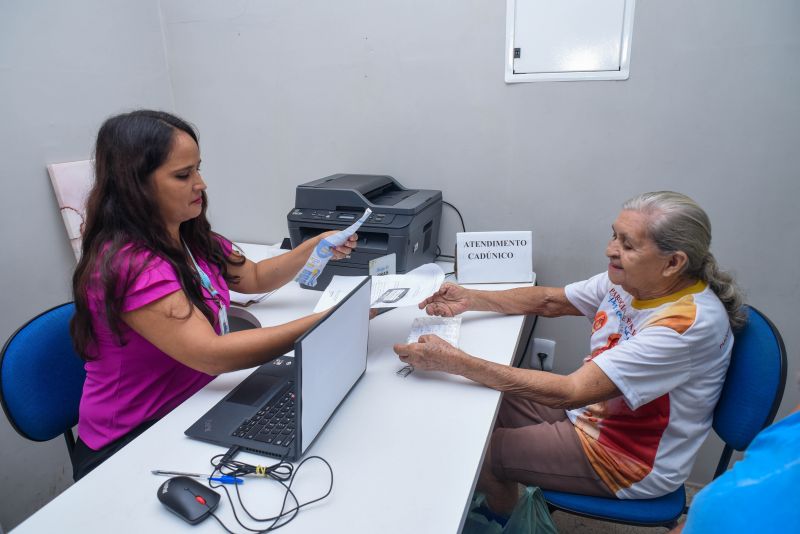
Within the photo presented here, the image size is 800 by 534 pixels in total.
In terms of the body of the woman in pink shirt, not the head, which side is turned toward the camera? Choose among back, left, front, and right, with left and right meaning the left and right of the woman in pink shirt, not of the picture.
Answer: right

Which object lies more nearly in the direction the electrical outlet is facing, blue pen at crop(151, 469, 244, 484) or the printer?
the blue pen

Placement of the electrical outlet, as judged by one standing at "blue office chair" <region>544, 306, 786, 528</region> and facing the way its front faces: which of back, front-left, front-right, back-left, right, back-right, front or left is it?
front-right

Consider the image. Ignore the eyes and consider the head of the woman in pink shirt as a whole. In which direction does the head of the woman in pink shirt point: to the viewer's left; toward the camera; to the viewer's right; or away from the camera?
to the viewer's right

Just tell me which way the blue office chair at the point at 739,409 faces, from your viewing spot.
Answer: facing to the left of the viewer

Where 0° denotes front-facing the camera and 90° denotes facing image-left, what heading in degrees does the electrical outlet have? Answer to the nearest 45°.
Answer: approximately 0°
